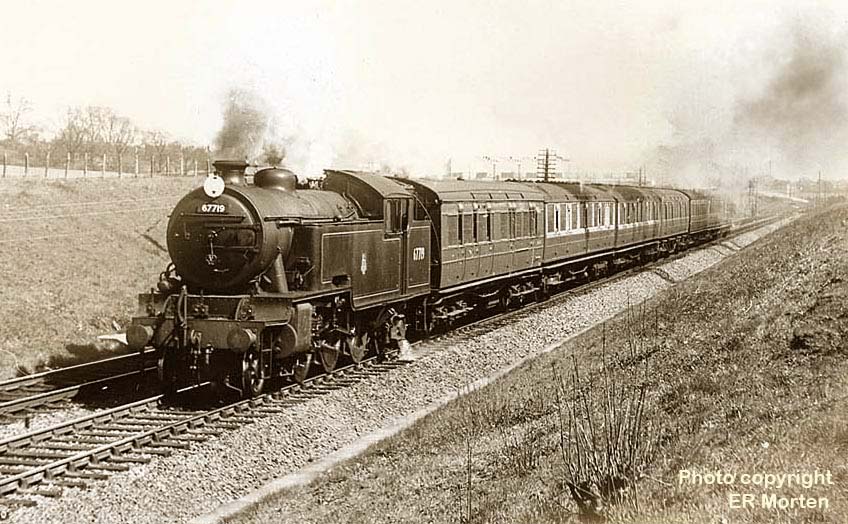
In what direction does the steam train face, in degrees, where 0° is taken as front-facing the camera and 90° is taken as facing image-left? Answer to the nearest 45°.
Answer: approximately 45°
